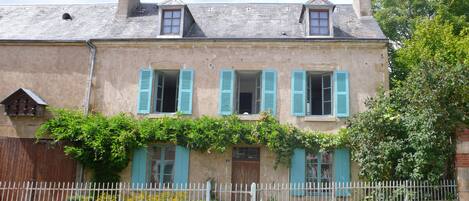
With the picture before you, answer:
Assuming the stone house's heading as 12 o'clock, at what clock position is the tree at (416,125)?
The tree is roughly at 10 o'clock from the stone house.

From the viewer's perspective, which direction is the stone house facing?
toward the camera

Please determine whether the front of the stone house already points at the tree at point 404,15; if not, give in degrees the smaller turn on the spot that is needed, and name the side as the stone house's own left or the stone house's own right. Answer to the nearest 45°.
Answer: approximately 135° to the stone house's own left

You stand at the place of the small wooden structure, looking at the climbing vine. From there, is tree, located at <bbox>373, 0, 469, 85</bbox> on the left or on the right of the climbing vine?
left

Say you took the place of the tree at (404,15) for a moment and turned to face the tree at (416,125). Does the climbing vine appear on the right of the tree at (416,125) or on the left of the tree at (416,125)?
right
